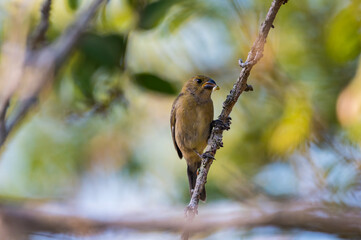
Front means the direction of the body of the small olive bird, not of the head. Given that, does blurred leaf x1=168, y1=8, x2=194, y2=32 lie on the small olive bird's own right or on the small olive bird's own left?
on the small olive bird's own right

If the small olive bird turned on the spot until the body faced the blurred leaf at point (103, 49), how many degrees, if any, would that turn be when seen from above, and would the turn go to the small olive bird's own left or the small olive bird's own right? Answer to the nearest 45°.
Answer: approximately 135° to the small olive bird's own right

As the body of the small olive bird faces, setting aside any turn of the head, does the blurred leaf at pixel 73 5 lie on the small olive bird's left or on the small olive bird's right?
on the small olive bird's right

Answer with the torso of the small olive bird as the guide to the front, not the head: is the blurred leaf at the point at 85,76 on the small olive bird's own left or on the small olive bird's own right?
on the small olive bird's own right

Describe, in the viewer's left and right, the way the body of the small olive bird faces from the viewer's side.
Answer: facing the viewer and to the right of the viewer
